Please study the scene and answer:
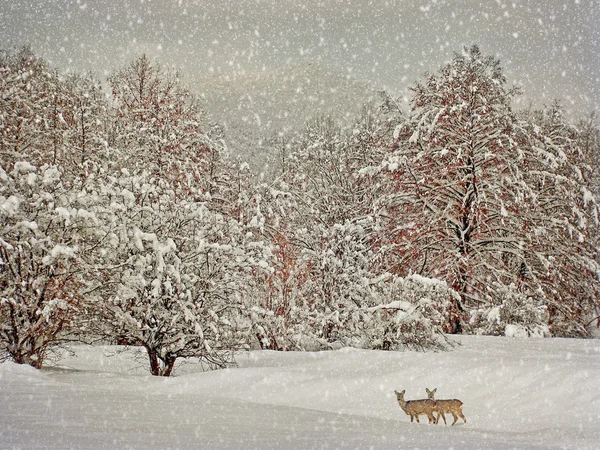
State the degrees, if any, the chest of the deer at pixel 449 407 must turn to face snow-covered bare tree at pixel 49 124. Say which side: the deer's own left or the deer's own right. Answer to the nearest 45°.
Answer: approximately 45° to the deer's own right

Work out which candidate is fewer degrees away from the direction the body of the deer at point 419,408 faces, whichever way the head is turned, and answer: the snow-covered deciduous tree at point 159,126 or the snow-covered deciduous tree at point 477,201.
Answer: the snow-covered deciduous tree at point 159,126

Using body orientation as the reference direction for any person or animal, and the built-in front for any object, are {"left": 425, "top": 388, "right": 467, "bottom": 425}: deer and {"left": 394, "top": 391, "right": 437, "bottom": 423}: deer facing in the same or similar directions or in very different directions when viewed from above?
same or similar directions

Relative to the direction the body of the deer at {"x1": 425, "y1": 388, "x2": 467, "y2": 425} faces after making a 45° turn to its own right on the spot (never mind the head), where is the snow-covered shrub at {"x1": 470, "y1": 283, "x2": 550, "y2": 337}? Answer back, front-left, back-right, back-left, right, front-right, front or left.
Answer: front-right

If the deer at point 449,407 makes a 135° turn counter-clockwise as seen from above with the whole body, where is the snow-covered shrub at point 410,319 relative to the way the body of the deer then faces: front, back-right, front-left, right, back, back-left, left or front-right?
back-left

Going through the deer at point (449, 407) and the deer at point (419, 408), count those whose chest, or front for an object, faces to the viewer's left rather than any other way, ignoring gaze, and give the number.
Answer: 2

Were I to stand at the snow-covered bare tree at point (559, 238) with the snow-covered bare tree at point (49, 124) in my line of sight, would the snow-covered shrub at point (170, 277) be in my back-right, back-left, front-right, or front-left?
front-left

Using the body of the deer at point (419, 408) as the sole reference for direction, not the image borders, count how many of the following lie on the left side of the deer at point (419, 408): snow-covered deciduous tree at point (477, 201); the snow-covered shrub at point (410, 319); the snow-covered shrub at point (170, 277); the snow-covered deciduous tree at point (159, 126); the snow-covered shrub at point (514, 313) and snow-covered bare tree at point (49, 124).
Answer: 0

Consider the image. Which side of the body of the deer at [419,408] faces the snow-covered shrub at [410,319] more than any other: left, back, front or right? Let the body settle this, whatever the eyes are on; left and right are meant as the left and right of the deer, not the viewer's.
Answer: right

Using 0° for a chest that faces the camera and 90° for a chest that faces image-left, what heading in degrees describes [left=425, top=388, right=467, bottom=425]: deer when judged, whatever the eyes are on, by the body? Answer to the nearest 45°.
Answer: approximately 90°

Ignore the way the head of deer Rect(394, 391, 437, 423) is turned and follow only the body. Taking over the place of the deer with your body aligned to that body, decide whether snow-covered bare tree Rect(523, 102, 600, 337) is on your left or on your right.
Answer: on your right

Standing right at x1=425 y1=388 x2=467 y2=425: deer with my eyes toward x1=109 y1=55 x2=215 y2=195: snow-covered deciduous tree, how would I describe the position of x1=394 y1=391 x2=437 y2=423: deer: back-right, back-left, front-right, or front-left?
front-left

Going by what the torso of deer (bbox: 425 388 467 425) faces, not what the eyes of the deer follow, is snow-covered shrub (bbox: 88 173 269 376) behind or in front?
in front

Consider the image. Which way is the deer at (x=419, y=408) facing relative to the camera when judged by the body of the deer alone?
to the viewer's left

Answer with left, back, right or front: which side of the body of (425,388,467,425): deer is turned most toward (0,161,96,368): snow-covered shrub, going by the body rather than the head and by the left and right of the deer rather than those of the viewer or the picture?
front

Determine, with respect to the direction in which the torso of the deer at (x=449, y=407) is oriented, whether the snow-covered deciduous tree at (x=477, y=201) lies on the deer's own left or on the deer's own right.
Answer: on the deer's own right

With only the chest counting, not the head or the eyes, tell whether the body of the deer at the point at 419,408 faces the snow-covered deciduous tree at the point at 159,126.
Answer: no

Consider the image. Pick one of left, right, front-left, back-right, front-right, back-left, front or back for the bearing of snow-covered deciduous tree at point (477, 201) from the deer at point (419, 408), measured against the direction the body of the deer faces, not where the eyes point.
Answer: right

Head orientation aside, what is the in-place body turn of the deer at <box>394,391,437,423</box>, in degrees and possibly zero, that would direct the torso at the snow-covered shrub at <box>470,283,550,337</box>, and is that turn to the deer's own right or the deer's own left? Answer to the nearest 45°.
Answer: approximately 90° to the deer's own right
